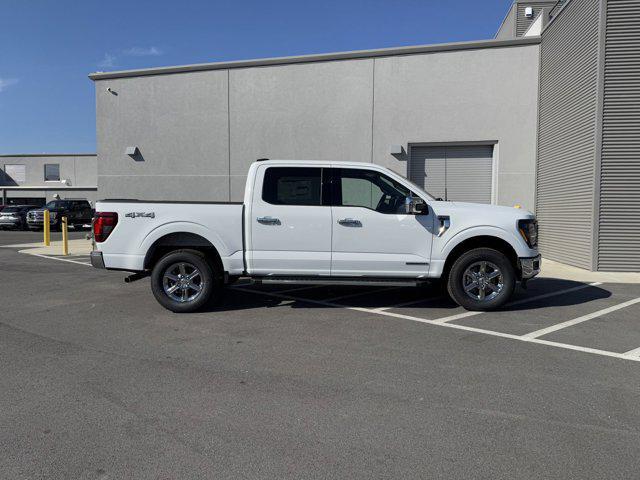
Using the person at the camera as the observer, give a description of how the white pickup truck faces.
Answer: facing to the right of the viewer

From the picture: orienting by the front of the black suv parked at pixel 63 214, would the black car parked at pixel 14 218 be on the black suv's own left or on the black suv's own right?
on the black suv's own right

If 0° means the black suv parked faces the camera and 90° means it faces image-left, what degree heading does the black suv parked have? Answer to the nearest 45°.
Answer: approximately 45°

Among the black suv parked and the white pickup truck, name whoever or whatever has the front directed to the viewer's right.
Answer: the white pickup truck

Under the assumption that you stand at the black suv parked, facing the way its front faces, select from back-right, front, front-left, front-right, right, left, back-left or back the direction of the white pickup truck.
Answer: front-left

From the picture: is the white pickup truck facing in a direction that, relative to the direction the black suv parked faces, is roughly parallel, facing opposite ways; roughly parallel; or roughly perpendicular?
roughly perpendicular

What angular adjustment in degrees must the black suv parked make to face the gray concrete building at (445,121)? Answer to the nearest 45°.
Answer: approximately 90° to its left

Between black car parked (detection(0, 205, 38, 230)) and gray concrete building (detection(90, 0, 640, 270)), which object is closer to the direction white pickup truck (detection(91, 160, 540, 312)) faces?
the gray concrete building

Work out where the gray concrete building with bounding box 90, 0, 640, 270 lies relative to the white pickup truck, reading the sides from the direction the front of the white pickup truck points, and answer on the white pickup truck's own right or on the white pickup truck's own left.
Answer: on the white pickup truck's own left

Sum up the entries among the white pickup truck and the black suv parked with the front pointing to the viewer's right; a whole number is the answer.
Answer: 1
